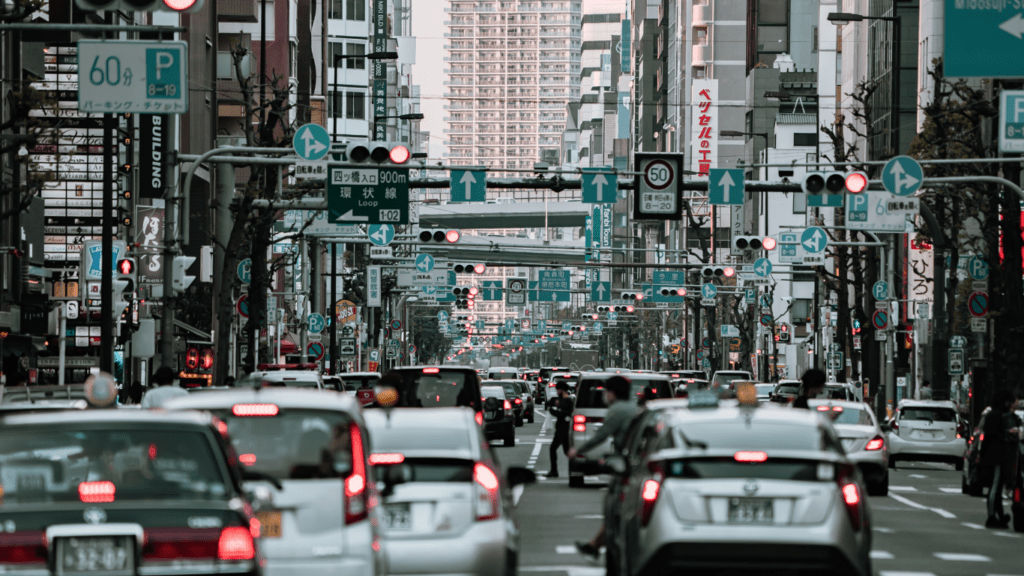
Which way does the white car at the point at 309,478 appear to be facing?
away from the camera

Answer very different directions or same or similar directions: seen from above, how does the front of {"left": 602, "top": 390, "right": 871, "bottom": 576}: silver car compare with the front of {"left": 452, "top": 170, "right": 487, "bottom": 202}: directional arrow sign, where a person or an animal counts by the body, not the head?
very different directions

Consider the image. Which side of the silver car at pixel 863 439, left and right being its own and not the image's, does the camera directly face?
back

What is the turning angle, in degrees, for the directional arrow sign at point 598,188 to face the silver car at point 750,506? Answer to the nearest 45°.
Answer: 0° — it already faces it

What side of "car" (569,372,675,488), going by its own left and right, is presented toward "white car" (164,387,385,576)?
back

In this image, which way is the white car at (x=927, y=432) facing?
away from the camera

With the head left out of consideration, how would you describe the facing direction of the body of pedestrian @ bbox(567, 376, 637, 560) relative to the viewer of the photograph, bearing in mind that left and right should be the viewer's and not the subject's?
facing to the left of the viewer

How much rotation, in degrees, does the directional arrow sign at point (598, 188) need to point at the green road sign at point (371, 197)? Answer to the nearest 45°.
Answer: approximately 90° to its right

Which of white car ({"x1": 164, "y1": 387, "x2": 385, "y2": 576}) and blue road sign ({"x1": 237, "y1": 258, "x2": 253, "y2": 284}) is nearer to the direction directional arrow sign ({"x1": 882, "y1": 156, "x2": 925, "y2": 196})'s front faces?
the white car

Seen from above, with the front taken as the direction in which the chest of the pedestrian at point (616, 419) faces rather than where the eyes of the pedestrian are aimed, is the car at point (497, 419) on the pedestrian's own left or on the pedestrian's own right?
on the pedestrian's own right

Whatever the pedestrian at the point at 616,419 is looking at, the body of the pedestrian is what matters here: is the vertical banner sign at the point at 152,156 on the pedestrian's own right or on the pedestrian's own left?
on the pedestrian's own right

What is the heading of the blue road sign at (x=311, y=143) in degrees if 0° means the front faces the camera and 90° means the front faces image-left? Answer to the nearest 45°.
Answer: approximately 0°
